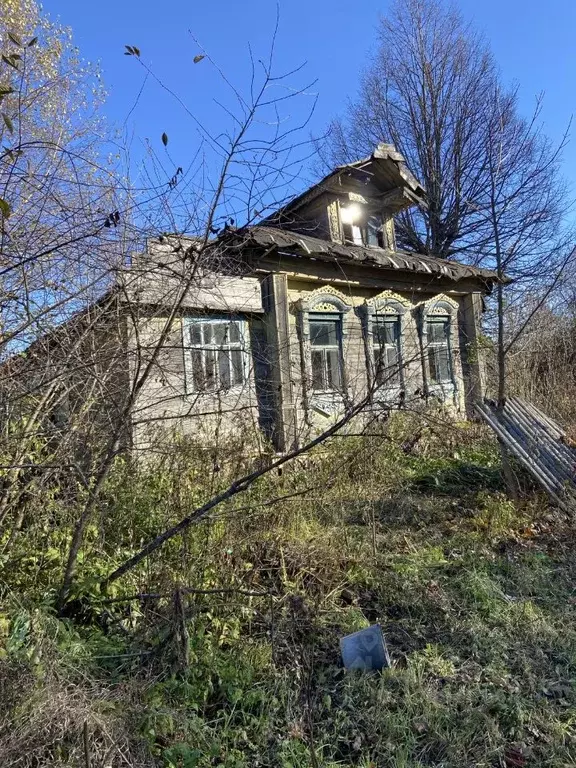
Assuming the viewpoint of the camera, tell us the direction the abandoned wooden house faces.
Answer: facing the viewer and to the right of the viewer
